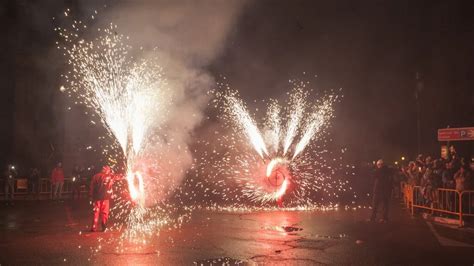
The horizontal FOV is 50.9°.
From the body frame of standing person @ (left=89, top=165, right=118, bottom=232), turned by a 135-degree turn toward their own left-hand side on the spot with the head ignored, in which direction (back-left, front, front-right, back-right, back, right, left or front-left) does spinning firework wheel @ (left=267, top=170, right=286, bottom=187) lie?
back-right

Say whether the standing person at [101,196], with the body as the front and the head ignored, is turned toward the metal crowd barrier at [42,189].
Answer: no

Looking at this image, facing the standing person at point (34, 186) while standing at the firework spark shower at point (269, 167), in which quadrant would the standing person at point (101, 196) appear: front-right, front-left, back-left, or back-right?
front-left

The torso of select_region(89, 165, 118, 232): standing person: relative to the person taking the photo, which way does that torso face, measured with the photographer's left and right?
facing away from the viewer and to the right of the viewer

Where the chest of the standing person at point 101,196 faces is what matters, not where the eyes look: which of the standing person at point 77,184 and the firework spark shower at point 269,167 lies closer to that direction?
the firework spark shower

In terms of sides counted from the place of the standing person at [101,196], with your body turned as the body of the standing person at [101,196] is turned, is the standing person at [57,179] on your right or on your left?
on your left

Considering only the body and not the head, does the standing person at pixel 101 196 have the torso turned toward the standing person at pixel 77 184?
no

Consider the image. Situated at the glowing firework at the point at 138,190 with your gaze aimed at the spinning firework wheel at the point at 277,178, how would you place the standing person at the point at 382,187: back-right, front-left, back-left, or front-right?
front-right

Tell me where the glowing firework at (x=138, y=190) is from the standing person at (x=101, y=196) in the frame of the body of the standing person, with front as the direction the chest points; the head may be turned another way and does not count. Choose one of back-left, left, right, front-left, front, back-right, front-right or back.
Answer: front-right

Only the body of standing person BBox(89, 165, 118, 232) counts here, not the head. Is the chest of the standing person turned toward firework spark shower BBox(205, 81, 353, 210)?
yes

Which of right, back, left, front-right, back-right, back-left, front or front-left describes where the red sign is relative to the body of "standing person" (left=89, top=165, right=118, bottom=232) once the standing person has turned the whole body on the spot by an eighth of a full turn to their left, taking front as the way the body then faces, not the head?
right

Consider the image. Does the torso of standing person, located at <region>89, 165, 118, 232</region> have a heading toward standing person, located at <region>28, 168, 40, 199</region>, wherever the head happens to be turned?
no

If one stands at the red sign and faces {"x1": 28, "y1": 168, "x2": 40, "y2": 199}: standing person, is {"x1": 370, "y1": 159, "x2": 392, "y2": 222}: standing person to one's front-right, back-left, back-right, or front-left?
front-left
